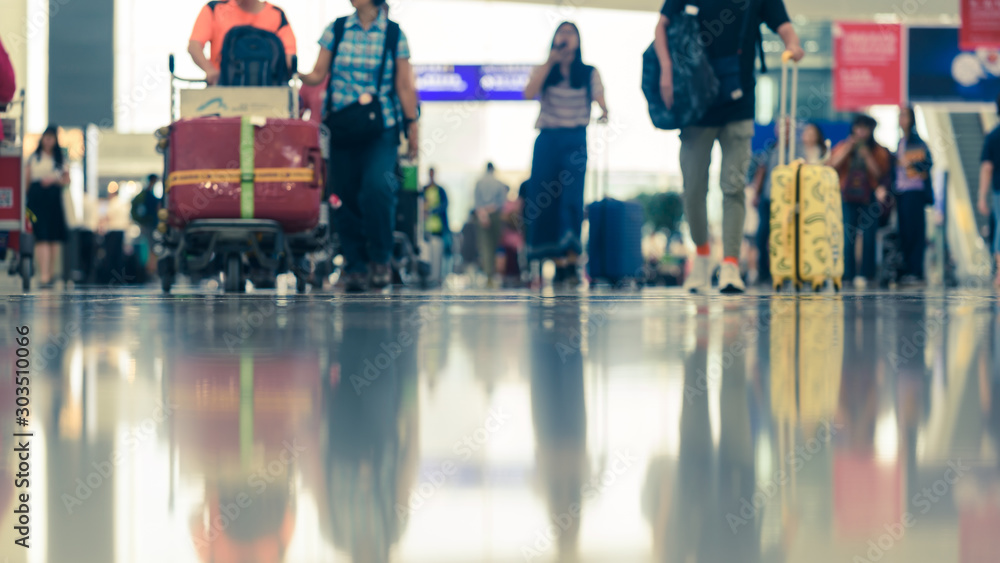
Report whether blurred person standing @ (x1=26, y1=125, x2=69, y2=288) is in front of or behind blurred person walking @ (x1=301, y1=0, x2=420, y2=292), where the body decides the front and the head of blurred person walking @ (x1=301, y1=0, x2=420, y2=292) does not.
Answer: behind

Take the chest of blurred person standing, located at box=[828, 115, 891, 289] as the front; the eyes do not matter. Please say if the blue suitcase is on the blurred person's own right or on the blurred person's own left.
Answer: on the blurred person's own right

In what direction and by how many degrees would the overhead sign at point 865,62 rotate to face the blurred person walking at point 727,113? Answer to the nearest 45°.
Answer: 0° — it already faces them

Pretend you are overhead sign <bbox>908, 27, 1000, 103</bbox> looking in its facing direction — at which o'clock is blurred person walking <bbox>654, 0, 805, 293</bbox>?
The blurred person walking is roughly at 12 o'clock from the overhead sign.

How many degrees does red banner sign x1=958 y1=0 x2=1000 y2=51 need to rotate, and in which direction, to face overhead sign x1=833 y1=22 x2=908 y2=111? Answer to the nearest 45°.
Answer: approximately 135° to its right

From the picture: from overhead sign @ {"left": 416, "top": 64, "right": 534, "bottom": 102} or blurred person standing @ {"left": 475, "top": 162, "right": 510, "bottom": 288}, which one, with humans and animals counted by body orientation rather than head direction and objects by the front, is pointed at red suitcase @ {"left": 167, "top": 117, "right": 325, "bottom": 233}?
the overhead sign
